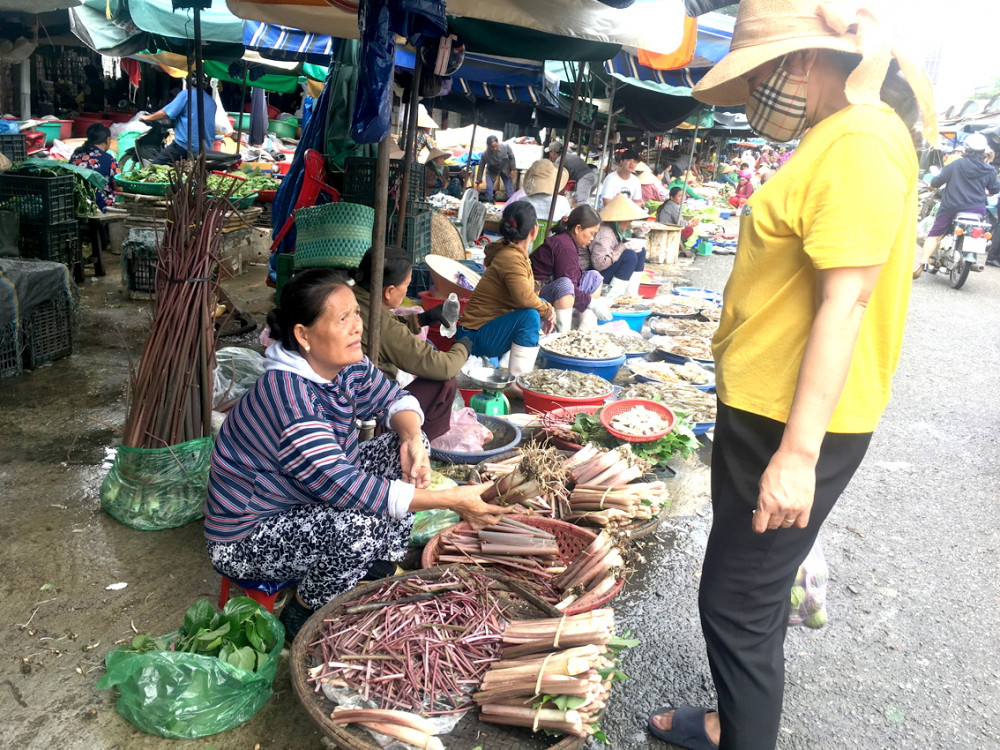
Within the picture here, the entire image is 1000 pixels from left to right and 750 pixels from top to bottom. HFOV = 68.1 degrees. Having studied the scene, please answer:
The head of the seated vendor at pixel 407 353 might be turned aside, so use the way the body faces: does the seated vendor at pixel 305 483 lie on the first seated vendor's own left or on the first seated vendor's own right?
on the first seated vendor's own right

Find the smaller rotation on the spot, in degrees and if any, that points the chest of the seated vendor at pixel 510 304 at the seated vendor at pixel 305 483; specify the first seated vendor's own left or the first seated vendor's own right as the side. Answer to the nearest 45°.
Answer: approximately 90° to the first seated vendor's own right

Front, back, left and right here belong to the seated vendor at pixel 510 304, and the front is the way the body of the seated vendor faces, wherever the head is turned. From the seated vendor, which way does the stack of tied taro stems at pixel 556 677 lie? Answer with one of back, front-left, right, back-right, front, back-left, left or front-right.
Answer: right

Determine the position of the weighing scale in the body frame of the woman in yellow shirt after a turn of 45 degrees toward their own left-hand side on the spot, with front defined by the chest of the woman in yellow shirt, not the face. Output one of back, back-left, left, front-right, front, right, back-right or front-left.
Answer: right

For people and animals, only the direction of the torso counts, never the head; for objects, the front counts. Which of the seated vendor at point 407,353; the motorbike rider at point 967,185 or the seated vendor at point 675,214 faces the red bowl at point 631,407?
the seated vendor at point 407,353

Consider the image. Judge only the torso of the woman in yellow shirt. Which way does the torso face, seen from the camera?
to the viewer's left

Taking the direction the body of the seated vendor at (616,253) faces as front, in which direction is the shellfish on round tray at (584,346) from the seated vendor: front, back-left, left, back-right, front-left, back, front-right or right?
front-right

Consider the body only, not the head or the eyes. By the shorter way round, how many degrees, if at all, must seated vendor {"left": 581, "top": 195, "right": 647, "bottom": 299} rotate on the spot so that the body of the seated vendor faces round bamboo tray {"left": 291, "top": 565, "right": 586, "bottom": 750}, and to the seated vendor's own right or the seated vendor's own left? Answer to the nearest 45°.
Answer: approximately 45° to the seated vendor's own right

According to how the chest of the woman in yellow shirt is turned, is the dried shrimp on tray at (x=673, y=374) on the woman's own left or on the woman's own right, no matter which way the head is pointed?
on the woman's own right

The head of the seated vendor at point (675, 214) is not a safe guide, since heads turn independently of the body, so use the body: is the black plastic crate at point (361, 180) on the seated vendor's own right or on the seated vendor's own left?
on the seated vendor's own right
